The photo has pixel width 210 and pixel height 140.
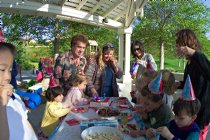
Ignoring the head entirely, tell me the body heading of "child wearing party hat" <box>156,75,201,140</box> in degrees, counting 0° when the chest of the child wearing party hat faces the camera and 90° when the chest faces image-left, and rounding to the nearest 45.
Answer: approximately 45°

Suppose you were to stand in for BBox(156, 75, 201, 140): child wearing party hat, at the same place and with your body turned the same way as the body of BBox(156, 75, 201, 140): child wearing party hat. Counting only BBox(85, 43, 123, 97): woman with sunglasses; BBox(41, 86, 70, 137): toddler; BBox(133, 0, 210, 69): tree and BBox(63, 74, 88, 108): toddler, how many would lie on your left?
0

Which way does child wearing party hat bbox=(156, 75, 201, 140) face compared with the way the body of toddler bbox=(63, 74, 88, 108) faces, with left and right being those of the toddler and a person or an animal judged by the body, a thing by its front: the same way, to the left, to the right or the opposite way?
the opposite way

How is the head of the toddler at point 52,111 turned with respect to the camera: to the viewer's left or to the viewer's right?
to the viewer's right

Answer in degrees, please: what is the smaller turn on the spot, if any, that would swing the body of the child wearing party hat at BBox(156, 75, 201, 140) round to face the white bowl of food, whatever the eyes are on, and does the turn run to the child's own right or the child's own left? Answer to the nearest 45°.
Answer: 0° — they already face it

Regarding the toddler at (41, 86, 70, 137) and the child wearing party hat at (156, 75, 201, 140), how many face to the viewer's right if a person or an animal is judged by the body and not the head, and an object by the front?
1

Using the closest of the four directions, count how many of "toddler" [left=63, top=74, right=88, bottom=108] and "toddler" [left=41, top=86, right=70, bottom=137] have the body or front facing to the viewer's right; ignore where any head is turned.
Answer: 2

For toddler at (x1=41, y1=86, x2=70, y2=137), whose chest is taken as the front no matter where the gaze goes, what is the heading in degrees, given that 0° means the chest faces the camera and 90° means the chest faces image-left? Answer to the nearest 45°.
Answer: approximately 270°

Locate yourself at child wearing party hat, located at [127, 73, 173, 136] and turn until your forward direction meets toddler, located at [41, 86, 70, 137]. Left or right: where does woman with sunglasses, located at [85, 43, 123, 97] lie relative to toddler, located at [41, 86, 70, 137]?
right

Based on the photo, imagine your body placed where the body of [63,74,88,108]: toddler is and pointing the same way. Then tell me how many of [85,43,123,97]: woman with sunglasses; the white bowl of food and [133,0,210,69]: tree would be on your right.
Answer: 1

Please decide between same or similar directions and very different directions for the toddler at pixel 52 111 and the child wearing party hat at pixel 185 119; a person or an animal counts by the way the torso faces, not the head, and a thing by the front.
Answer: very different directions

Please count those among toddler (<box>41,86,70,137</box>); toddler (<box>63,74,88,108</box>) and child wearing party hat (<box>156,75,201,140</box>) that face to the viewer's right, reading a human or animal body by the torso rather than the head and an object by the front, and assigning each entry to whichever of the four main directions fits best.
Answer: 2

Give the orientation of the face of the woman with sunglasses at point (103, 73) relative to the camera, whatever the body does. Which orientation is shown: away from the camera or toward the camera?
toward the camera

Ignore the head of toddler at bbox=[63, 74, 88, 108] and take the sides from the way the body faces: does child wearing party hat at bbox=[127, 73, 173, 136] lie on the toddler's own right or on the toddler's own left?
on the toddler's own right

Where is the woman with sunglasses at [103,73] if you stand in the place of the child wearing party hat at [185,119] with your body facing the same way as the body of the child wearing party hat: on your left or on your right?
on your right

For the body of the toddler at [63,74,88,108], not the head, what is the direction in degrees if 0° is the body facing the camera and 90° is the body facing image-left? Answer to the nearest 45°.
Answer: approximately 270°

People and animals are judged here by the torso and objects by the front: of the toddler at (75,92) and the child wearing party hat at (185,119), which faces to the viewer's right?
the toddler

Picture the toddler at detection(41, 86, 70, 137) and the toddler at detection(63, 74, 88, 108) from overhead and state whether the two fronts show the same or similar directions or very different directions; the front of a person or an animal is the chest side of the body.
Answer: same or similar directions
